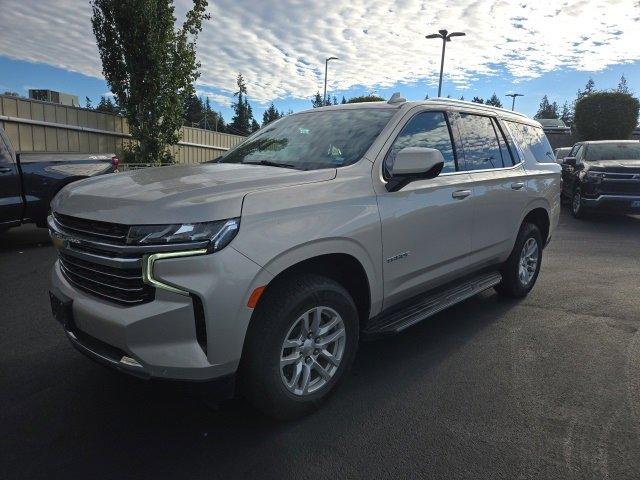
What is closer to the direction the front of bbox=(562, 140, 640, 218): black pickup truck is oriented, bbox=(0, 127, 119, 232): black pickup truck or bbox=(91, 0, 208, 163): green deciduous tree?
the black pickup truck

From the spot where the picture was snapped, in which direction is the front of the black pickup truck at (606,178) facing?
facing the viewer and to the right of the viewer

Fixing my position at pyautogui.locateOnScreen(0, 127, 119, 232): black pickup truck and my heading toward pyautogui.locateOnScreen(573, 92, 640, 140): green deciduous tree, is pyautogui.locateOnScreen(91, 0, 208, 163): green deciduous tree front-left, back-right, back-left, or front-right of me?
front-left

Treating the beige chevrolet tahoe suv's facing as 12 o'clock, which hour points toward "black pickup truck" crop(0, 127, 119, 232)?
The black pickup truck is roughly at 3 o'clock from the beige chevrolet tahoe suv.

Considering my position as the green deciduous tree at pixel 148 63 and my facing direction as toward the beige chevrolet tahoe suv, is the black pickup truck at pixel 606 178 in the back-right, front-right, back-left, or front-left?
front-left

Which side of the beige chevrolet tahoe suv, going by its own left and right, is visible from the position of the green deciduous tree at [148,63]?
right

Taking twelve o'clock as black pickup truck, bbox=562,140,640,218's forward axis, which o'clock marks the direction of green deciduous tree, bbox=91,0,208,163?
The green deciduous tree is roughly at 4 o'clock from the black pickup truck.

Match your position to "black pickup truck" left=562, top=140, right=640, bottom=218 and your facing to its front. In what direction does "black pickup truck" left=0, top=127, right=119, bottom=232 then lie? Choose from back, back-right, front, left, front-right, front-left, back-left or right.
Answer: right

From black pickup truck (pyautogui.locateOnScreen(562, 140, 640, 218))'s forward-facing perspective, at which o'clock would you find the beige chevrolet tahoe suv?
The beige chevrolet tahoe suv is roughly at 2 o'clock from the black pickup truck.

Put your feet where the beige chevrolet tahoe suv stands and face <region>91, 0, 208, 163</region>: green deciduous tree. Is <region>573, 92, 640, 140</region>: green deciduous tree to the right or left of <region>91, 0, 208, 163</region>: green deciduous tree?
right

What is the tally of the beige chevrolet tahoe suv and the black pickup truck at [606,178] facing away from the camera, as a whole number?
0

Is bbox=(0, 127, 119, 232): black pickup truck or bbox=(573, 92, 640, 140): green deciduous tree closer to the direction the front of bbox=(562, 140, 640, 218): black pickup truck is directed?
the black pickup truck

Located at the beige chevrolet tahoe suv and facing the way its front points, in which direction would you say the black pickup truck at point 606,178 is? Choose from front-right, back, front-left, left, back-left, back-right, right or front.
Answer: back

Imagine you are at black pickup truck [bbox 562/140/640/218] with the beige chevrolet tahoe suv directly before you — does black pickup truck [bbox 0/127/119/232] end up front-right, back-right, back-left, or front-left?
front-right

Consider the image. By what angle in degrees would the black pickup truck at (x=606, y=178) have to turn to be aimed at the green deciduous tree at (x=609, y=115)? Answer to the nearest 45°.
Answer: approximately 135° to its left
